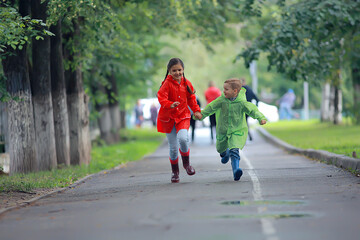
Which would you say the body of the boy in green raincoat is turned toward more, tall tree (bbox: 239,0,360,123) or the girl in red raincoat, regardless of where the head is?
the girl in red raincoat

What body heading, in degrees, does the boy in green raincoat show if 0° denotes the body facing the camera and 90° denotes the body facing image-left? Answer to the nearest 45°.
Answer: approximately 0°

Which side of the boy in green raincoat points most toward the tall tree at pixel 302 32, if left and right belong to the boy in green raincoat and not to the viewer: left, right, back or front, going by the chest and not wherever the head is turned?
back

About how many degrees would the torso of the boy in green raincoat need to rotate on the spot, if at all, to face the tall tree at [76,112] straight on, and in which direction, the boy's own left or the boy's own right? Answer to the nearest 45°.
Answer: approximately 135° to the boy's own right

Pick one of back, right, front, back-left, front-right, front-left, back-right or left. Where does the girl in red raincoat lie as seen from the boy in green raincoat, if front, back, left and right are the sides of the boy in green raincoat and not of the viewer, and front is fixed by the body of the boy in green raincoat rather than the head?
right
